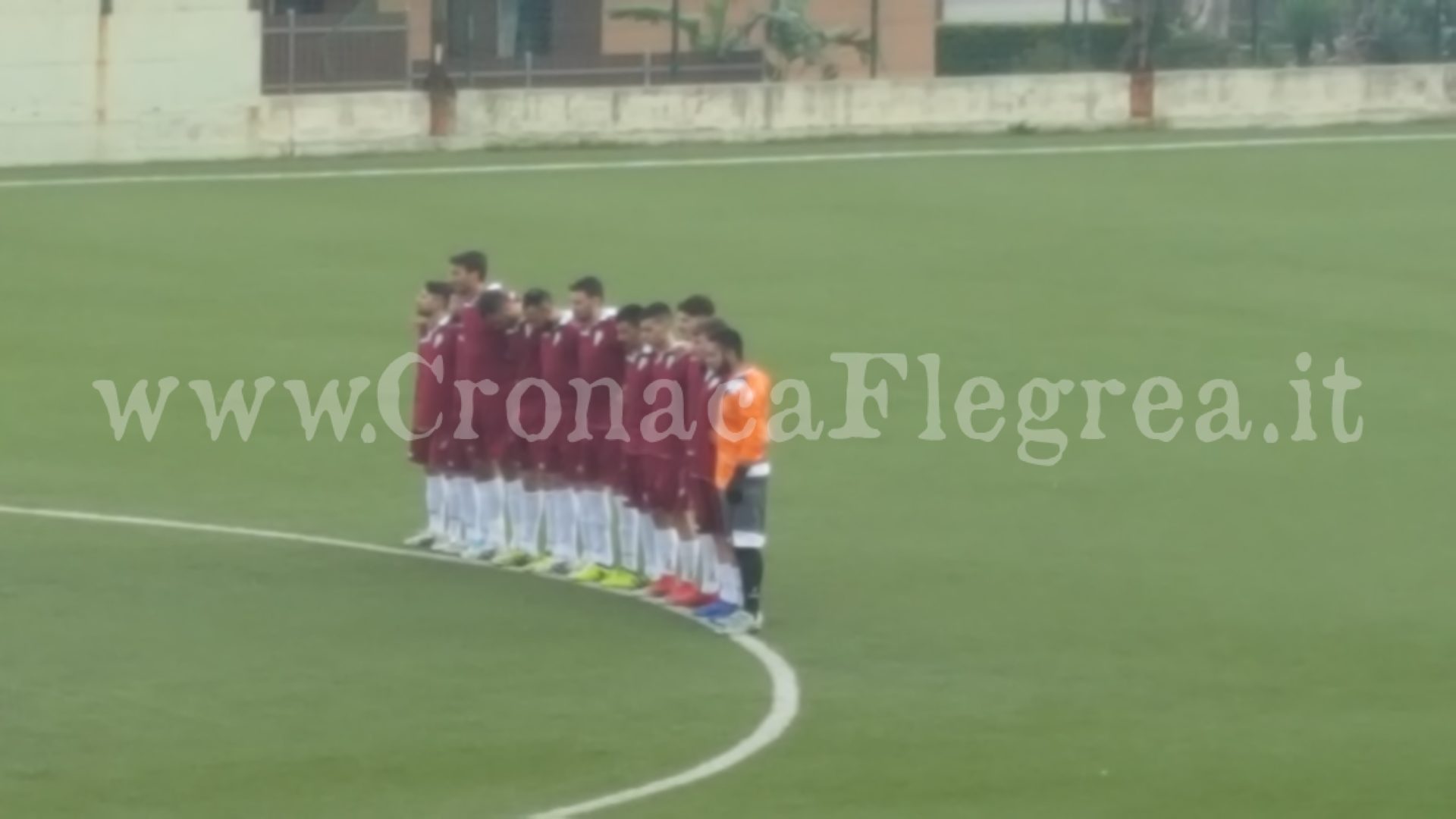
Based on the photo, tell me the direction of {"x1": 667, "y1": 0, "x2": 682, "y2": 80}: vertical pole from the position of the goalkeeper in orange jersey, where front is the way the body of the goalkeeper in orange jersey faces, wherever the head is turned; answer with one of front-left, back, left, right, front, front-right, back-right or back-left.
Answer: right

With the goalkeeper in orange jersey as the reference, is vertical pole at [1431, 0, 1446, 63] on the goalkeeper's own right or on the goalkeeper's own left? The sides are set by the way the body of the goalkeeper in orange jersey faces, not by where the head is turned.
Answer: on the goalkeeper's own right

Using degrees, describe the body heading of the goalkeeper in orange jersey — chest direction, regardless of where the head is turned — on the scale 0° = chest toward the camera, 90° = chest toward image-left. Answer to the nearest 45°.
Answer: approximately 90°

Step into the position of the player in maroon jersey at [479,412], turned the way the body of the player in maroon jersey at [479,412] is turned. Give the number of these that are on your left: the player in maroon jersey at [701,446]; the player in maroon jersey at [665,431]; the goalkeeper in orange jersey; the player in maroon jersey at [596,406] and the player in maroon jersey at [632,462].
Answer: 5

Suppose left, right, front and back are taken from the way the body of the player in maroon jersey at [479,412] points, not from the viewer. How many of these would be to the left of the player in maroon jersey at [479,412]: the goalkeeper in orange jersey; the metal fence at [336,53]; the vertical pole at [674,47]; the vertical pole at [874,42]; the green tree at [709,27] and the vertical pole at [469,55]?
1

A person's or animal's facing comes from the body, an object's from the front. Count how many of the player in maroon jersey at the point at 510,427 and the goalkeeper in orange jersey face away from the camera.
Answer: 0

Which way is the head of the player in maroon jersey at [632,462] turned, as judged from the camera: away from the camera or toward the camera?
toward the camera

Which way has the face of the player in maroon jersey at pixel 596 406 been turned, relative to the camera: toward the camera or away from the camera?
toward the camera

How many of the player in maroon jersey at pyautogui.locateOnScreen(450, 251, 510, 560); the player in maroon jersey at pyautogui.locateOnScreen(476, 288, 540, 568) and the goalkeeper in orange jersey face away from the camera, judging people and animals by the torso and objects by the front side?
0

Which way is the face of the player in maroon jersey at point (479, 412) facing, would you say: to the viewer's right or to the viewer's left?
to the viewer's left

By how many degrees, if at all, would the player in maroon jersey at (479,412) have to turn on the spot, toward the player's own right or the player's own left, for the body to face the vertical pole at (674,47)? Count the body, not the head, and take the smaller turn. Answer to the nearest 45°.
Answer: approximately 135° to the player's own right

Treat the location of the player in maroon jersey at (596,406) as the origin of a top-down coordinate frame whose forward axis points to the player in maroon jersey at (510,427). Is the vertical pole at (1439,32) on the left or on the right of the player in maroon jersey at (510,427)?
right

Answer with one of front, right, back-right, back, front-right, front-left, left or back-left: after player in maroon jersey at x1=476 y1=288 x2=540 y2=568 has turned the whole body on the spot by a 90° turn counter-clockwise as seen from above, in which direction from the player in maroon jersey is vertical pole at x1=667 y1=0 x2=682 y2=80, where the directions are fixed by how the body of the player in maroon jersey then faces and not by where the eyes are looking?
back-left

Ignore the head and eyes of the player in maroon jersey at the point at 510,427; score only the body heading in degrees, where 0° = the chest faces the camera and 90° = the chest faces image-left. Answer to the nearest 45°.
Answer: approximately 45°

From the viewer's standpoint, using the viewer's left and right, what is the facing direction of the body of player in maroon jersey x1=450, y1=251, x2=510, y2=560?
facing the viewer and to the left of the viewer

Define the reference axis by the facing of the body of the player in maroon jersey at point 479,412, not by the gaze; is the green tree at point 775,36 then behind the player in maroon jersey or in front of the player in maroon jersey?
behind

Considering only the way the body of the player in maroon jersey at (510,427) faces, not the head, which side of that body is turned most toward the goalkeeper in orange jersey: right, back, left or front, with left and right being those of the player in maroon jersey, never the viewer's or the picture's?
left

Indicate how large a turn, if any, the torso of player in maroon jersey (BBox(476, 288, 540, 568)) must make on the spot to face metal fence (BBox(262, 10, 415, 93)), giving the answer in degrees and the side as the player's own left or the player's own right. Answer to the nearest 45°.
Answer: approximately 135° to the player's own right
